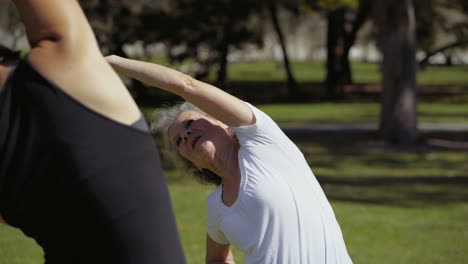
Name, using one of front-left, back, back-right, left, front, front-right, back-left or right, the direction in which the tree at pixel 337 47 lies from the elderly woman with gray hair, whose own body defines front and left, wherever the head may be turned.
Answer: back-right

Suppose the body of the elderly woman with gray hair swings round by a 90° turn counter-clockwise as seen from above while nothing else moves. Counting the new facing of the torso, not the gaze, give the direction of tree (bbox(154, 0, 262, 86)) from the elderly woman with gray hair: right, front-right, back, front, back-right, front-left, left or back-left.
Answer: back-left

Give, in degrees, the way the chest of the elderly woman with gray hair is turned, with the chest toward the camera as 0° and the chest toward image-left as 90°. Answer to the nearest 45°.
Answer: approximately 45°
